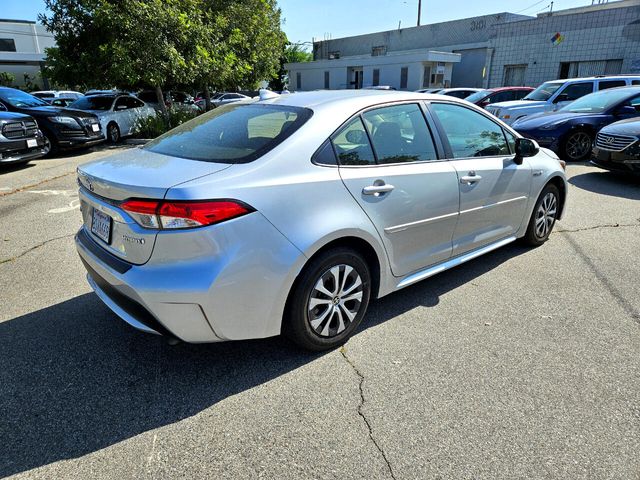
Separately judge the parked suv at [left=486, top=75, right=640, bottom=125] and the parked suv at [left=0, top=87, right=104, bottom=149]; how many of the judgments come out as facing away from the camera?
0

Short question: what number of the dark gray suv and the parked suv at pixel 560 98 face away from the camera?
0

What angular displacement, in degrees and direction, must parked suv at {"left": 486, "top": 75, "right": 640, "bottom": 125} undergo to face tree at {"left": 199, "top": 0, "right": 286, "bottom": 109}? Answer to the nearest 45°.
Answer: approximately 45° to its right

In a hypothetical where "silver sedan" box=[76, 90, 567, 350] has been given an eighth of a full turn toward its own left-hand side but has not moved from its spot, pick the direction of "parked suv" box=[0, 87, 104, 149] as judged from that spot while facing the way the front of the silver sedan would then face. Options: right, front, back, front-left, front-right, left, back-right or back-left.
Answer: front-left

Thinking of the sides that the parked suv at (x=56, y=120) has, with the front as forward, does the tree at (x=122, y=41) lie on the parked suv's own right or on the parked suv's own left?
on the parked suv's own left

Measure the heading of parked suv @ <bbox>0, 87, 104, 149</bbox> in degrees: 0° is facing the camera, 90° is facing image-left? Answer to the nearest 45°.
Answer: approximately 315°

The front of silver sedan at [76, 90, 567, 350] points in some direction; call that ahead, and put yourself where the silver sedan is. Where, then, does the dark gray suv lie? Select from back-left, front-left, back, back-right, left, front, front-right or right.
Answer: left

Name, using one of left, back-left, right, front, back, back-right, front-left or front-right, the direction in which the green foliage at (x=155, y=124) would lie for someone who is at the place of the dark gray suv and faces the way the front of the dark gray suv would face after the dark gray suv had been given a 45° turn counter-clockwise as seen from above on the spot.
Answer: front-left

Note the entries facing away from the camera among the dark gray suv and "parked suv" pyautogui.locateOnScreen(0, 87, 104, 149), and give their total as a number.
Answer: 0

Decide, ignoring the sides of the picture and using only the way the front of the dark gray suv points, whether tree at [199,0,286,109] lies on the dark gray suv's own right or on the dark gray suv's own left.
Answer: on the dark gray suv's own left

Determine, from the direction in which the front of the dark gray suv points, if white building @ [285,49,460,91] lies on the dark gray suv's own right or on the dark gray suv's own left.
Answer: on the dark gray suv's own left

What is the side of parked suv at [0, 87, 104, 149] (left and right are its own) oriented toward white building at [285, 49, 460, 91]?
left

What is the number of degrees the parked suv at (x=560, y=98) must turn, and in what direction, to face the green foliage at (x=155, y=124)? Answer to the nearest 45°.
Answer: approximately 45° to its right

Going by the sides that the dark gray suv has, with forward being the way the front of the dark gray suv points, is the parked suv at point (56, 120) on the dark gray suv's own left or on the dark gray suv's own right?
on the dark gray suv's own left

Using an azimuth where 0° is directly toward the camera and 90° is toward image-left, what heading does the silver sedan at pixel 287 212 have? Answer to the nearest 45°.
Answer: approximately 225°

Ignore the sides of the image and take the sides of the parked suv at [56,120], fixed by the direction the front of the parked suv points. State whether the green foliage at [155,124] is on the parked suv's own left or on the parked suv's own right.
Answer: on the parked suv's own left
